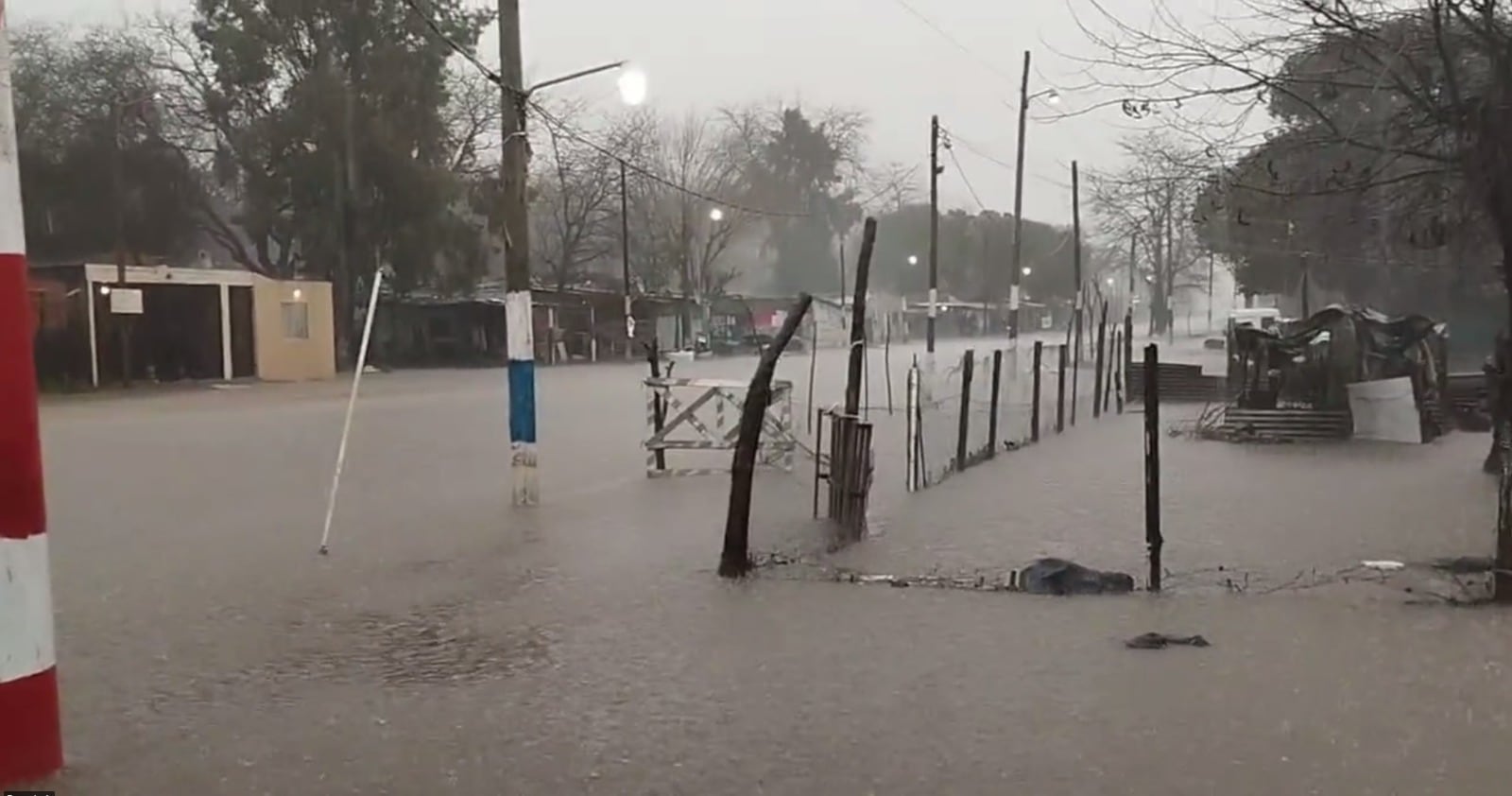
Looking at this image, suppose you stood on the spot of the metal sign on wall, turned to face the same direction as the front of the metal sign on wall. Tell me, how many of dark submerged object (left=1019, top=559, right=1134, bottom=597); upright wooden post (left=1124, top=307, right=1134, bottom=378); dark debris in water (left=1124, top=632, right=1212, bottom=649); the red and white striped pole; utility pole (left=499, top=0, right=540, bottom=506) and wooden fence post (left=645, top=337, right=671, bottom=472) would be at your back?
0

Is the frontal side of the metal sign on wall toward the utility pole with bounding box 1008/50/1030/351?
no

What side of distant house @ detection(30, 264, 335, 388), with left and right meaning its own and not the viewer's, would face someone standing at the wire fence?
front

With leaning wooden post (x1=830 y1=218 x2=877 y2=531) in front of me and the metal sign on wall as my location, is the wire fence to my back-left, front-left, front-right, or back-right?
front-left

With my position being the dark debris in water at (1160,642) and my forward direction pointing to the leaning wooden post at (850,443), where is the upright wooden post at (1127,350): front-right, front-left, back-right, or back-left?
front-right

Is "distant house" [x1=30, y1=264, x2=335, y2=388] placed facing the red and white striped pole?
yes

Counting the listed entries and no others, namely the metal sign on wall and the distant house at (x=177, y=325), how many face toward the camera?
2

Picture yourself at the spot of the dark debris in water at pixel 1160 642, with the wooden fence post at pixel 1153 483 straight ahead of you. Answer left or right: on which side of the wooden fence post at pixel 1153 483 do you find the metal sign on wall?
left

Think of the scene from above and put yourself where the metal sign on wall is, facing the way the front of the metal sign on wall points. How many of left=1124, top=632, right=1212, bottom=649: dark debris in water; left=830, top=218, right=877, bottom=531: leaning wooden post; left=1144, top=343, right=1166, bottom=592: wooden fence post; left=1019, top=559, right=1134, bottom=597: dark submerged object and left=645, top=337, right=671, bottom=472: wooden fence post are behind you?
0

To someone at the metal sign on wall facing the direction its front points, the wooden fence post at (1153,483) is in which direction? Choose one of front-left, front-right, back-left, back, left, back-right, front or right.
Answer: front

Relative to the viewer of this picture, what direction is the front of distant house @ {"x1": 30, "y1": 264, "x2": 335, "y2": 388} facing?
facing the viewer

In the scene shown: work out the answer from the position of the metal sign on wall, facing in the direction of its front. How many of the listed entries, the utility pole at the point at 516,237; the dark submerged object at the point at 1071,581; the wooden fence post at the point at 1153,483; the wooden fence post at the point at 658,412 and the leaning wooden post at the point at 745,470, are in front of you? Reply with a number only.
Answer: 5

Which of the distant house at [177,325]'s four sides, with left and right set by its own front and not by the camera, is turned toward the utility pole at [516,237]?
front

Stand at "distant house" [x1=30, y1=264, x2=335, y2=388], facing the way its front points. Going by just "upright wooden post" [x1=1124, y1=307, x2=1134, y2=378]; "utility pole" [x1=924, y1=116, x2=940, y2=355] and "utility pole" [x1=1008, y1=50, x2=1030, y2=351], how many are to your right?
0

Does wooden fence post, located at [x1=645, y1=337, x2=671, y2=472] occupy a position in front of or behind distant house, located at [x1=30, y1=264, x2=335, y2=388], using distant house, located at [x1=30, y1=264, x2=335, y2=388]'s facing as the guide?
in front

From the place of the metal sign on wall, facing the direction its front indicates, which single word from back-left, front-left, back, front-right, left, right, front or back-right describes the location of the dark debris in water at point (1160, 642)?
front

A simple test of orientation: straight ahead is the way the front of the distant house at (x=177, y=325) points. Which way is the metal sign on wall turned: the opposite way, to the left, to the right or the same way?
the same way
